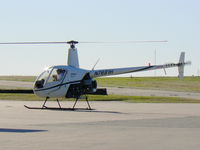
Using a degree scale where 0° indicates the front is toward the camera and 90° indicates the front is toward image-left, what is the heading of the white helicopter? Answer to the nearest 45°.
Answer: approximately 90°
